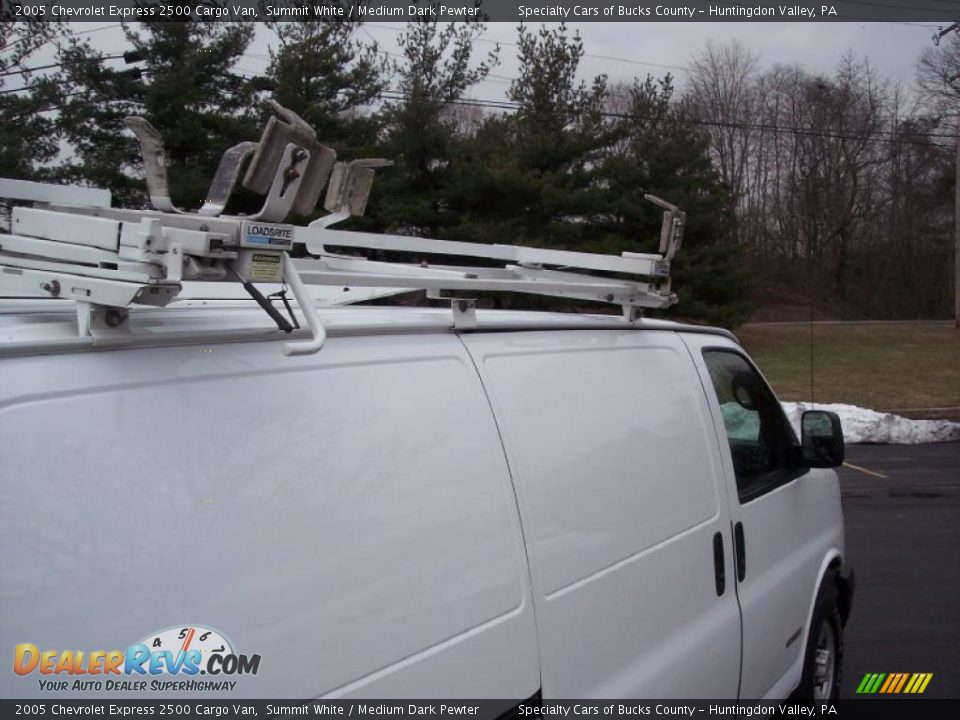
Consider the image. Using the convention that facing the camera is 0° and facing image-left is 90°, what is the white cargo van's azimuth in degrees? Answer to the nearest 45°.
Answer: approximately 225°
